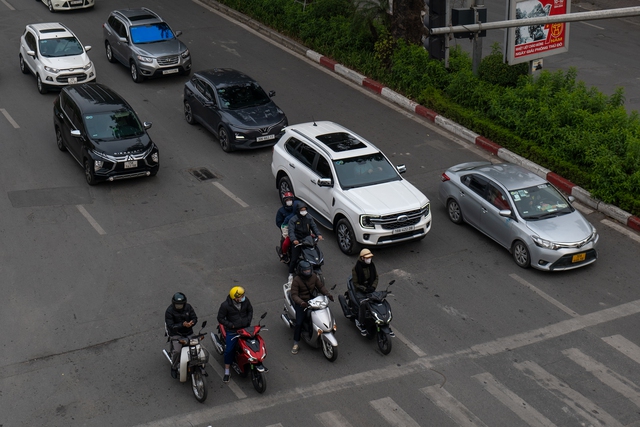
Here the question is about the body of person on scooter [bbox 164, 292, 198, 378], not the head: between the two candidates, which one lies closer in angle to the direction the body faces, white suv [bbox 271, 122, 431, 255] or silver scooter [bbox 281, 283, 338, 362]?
the silver scooter

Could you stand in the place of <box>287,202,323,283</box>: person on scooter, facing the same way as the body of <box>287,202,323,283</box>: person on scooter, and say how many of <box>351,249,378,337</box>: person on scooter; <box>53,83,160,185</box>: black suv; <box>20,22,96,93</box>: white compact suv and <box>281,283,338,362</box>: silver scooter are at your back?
2

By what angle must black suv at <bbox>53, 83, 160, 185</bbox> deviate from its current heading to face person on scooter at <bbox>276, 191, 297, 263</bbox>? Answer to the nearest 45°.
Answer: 0° — it already faces them

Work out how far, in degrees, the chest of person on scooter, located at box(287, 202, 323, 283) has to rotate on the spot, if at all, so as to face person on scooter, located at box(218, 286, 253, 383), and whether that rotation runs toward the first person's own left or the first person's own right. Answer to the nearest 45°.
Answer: approximately 45° to the first person's own right

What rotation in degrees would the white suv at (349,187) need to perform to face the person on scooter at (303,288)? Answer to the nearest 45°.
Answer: approximately 45° to its right

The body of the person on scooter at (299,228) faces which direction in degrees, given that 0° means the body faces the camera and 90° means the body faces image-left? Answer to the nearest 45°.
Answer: approximately 315°

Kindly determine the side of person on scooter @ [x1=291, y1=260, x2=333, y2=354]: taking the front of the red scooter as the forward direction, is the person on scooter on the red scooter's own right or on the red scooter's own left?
on the red scooter's own left

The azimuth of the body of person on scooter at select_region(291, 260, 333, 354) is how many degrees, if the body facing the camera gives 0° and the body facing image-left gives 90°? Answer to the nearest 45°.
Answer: approximately 315°

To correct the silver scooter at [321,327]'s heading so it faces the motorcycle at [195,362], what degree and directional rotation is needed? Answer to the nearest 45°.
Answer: approximately 90° to its right
